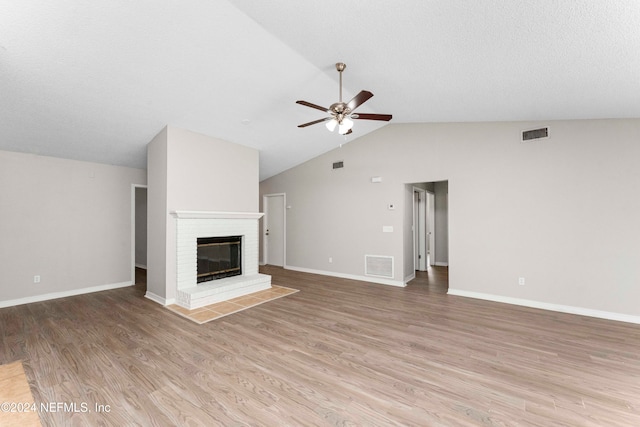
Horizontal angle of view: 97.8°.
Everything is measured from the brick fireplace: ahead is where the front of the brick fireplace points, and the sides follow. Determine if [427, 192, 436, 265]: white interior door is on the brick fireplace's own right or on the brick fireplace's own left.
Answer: on the brick fireplace's own left

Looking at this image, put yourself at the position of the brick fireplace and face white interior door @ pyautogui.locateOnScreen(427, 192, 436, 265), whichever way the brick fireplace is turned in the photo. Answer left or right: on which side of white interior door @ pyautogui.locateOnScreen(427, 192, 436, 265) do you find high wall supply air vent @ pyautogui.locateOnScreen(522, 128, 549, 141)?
right

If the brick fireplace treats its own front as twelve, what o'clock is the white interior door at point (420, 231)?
The white interior door is roughly at 10 o'clock from the brick fireplace.

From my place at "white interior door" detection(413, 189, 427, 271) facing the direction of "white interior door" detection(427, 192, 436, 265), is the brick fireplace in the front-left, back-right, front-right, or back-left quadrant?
back-left

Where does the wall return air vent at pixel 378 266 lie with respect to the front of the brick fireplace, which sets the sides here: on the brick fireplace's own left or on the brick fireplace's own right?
on the brick fireplace's own left

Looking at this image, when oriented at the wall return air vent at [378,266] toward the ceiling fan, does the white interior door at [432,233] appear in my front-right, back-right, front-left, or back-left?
back-left

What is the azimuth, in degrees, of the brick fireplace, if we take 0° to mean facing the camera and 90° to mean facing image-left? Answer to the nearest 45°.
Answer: approximately 315°

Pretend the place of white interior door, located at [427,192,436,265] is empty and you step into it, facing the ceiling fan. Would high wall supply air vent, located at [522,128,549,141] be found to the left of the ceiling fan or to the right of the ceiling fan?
left

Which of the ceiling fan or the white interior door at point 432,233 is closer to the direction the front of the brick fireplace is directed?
the ceiling fan
